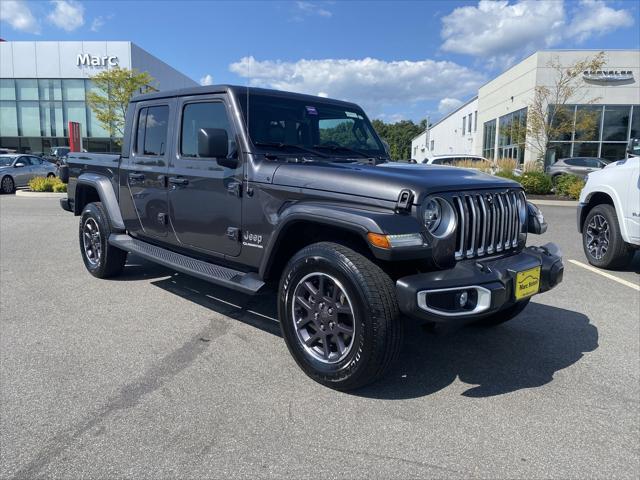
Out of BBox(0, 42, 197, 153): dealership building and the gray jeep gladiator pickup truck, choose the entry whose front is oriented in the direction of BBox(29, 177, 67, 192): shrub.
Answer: the dealership building

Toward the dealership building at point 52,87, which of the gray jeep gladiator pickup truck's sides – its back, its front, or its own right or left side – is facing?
back

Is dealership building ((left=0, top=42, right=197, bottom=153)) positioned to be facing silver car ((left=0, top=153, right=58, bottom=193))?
yes

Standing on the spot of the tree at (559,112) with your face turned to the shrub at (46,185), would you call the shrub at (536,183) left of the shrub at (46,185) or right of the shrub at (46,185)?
left

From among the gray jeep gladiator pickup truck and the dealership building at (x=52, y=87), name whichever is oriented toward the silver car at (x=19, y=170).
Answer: the dealership building

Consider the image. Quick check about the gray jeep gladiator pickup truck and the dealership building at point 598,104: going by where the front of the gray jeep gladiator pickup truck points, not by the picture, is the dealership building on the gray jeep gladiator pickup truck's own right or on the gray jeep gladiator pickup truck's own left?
on the gray jeep gladiator pickup truck's own left

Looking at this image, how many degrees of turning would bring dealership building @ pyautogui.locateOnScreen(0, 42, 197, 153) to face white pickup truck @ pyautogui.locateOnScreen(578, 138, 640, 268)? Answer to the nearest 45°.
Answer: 0° — it already faces it

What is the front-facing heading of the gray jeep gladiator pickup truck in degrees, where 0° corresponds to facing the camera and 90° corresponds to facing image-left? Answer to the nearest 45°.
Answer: approximately 315°

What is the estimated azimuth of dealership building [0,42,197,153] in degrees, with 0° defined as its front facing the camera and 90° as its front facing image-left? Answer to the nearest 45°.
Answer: approximately 0°
